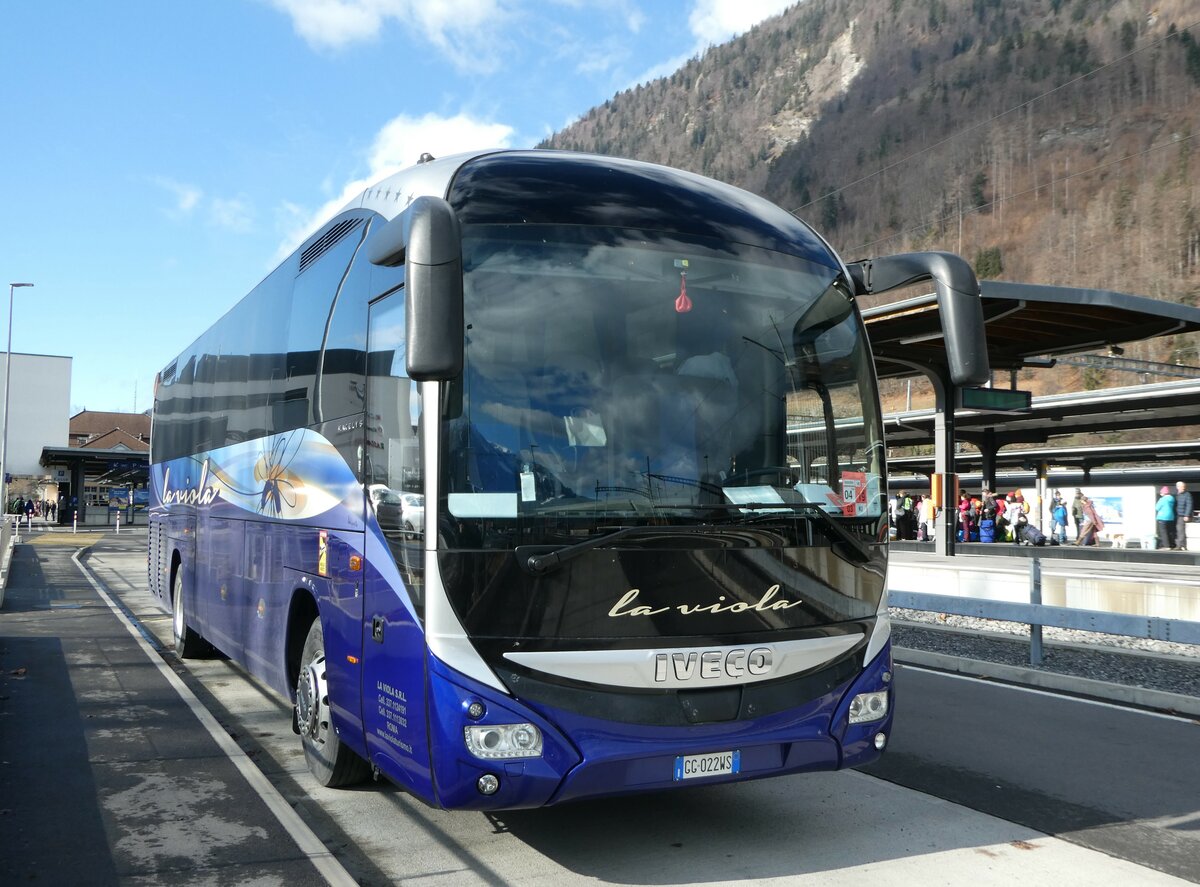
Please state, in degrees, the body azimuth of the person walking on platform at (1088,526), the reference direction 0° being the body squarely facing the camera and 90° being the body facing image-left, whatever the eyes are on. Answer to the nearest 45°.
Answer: approximately 90°

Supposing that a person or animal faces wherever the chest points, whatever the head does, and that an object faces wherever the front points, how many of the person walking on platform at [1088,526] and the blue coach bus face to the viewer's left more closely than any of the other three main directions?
1

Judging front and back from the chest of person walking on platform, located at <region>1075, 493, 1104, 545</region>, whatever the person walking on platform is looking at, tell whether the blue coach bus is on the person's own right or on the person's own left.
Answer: on the person's own left

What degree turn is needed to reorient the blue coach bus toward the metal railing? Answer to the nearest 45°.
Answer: approximately 90° to its left

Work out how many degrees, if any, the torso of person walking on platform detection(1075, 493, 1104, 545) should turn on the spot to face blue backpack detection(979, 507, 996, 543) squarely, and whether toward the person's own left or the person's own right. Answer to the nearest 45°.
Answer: approximately 45° to the person's own right

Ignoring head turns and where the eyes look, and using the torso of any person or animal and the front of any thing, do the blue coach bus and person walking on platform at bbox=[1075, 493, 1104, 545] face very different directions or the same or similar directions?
very different directions

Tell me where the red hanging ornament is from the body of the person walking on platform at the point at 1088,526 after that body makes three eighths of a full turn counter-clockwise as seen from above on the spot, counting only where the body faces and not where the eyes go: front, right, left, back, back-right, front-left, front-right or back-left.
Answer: front-right

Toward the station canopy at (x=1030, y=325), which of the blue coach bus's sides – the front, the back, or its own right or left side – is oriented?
left
